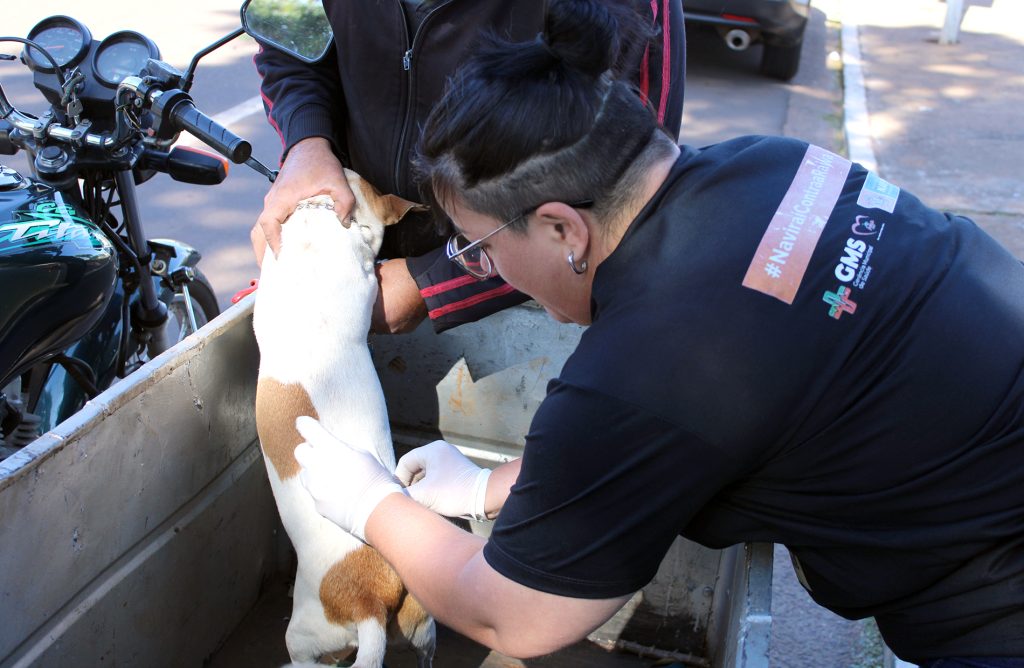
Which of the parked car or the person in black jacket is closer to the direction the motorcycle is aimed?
the parked car

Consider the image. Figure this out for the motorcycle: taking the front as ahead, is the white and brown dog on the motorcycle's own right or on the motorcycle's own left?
on the motorcycle's own right

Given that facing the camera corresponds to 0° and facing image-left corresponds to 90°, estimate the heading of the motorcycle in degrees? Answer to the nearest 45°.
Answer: approximately 225°

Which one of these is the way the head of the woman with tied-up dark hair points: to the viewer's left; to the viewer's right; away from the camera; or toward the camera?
to the viewer's left
